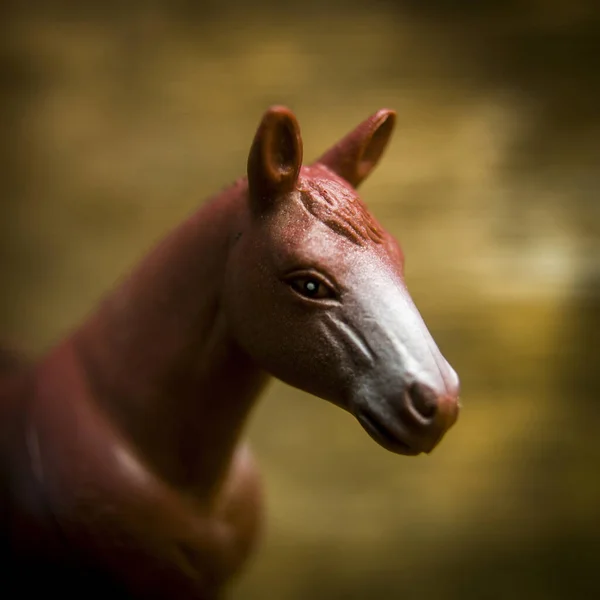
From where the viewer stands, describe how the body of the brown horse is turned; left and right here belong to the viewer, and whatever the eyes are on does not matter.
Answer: facing the viewer and to the right of the viewer
